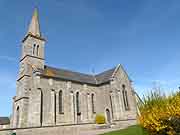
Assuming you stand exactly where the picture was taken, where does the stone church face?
facing the viewer and to the left of the viewer

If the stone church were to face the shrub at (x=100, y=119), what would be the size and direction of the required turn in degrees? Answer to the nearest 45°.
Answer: approximately 135° to its left

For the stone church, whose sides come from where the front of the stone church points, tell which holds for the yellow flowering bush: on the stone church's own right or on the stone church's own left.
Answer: on the stone church's own left
